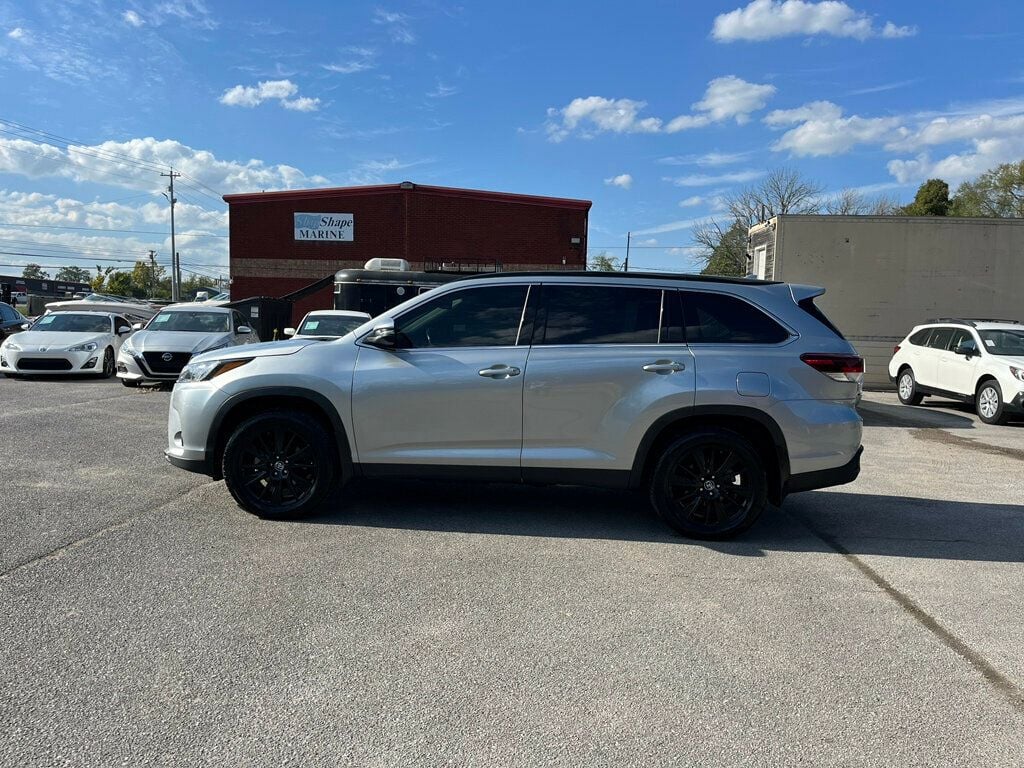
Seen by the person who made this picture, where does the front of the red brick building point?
facing the viewer

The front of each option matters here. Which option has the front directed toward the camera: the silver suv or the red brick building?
the red brick building

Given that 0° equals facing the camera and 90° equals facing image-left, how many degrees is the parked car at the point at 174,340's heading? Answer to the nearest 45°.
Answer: approximately 45°

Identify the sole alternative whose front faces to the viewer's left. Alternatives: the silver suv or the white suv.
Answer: the silver suv

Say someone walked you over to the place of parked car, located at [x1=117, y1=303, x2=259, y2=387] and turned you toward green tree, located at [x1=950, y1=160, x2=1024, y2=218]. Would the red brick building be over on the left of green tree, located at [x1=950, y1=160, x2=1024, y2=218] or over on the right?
left

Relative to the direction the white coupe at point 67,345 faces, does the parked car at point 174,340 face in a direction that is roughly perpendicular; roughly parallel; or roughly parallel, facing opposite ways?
roughly parallel

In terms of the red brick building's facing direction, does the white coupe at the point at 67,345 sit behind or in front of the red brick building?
in front

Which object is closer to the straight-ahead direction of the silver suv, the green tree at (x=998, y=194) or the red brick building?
the red brick building

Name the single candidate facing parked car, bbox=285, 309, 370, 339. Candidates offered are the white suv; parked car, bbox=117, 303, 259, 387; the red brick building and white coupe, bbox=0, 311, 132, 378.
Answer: the red brick building

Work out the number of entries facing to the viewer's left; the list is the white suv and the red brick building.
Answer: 0

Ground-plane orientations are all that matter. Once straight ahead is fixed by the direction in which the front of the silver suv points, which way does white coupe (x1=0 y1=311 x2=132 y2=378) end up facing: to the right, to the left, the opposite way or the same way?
to the left

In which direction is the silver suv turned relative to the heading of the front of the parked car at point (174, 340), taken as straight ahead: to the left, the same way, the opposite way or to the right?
to the right

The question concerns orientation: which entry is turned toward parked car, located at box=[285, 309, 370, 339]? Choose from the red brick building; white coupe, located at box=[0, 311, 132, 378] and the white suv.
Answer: the red brick building

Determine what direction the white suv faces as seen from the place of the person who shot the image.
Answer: facing the viewer and to the right of the viewer

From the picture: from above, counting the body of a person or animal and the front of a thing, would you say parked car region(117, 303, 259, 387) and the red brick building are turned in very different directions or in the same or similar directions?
same or similar directions

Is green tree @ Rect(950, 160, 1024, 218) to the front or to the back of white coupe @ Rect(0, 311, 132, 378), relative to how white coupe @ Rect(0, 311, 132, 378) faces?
to the back

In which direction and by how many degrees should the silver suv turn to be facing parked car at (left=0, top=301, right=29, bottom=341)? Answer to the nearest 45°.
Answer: approximately 45° to its right

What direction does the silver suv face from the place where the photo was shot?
facing to the left of the viewer

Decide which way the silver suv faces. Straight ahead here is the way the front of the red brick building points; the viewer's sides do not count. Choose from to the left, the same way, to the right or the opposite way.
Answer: to the right

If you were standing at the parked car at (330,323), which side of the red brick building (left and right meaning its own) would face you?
front
